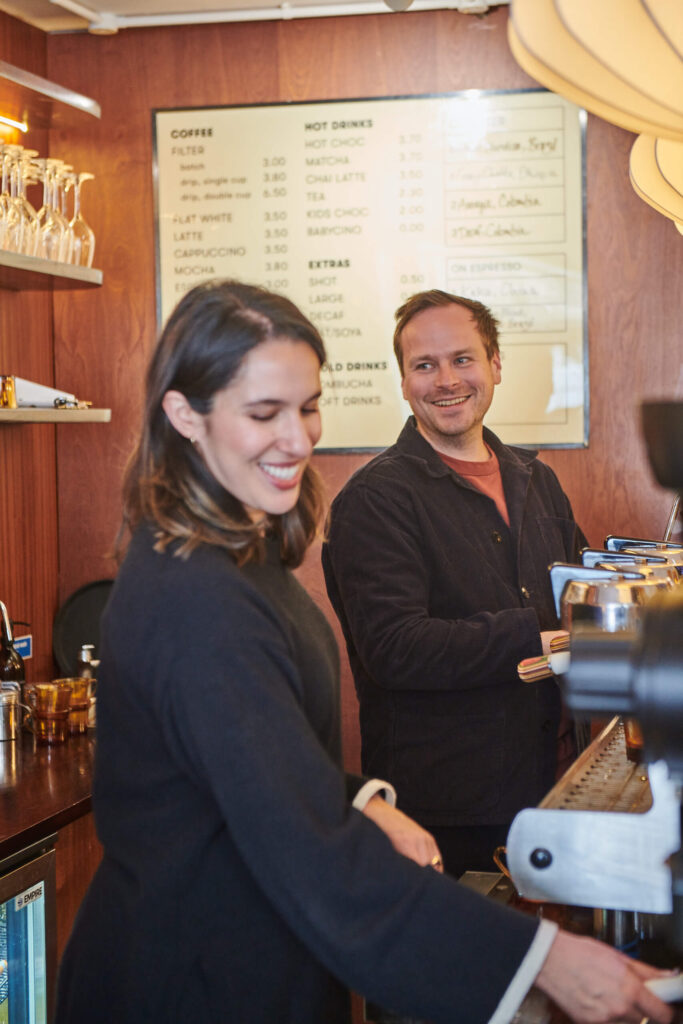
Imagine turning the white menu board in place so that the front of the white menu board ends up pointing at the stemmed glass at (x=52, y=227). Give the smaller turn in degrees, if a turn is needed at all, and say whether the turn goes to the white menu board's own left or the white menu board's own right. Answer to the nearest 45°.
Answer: approximately 45° to the white menu board's own right

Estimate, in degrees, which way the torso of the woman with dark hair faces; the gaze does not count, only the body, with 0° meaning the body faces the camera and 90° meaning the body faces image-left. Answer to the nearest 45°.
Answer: approximately 270°

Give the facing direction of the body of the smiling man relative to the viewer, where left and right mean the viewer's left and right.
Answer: facing the viewer and to the right of the viewer

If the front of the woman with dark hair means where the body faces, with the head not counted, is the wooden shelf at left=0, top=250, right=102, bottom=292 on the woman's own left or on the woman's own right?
on the woman's own left

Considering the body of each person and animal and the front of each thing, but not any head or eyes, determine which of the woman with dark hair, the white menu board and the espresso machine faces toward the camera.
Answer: the white menu board

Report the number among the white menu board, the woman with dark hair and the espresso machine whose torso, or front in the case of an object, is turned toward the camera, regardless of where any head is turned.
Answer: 1

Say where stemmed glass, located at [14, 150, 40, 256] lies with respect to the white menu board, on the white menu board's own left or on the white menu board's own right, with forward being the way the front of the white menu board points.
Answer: on the white menu board's own right

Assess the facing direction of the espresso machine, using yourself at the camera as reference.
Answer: facing to the left of the viewer

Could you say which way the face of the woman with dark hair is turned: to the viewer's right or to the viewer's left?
to the viewer's right
